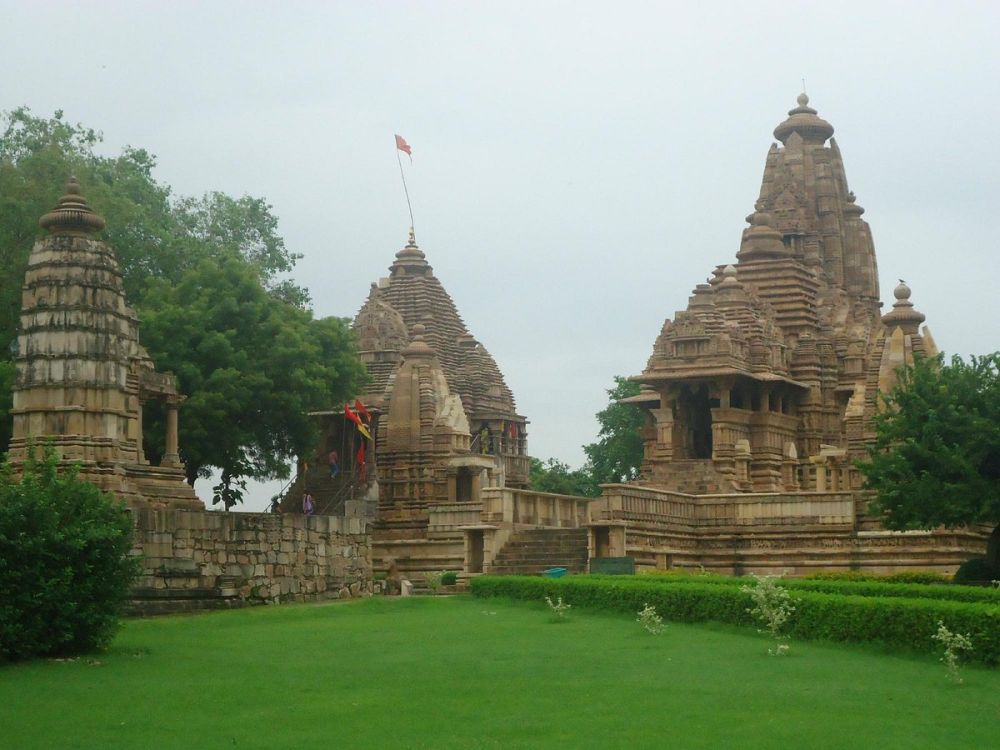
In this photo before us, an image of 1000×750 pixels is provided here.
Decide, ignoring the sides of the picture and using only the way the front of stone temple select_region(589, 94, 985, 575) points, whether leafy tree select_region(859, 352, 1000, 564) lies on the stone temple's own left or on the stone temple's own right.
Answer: on the stone temple's own left

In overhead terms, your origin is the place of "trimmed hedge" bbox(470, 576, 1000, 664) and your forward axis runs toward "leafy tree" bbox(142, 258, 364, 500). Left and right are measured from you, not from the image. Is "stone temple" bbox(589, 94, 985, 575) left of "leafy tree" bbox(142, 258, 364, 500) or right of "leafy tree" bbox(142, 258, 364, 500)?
right

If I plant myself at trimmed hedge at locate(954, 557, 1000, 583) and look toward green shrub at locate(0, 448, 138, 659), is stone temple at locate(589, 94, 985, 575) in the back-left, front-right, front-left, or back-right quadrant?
back-right

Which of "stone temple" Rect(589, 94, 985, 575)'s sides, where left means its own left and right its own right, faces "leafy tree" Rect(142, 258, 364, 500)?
front

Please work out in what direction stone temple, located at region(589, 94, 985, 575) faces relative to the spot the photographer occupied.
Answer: facing the viewer and to the left of the viewer

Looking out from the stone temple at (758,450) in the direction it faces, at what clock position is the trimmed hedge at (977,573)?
The trimmed hedge is roughly at 10 o'clock from the stone temple.

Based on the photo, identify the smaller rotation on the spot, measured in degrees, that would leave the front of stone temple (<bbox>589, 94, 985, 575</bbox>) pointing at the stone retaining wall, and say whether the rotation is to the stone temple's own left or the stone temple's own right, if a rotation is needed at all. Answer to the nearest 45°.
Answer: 0° — it already faces it

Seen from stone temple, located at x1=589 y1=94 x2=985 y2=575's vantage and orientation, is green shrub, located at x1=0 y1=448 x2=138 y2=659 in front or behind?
in front
